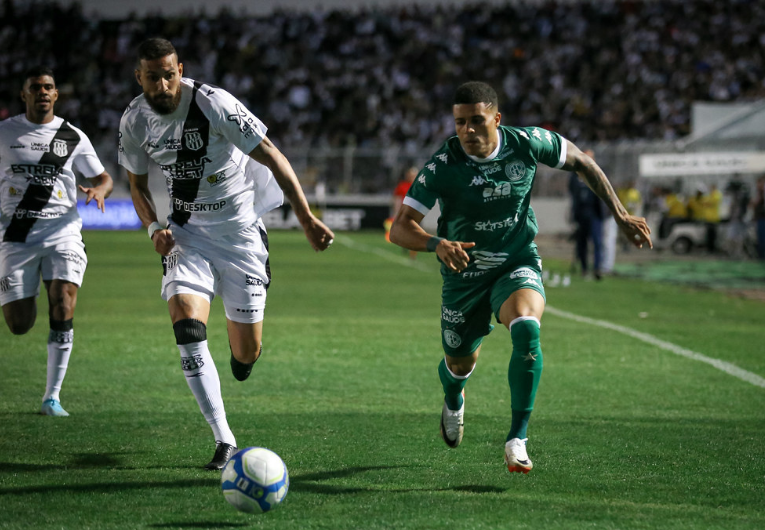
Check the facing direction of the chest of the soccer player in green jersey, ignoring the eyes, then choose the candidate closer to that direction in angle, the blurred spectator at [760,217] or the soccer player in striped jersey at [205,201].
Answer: the soccer player in striped jersey

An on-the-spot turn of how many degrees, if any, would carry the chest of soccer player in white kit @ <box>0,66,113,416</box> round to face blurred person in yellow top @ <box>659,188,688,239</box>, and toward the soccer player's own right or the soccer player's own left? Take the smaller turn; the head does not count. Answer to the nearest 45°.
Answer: approximately 135° to the soccer player's own left

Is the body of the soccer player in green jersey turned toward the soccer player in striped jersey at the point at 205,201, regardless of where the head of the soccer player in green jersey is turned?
no

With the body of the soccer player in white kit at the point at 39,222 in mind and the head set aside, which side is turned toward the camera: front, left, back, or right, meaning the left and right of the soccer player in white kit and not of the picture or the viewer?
front

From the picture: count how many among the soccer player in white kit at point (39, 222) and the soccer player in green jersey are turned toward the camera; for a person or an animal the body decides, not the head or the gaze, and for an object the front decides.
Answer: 2

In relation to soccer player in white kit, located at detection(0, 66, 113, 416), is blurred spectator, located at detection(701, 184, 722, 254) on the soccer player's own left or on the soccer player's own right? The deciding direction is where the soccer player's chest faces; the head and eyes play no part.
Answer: on the soccer player's own left

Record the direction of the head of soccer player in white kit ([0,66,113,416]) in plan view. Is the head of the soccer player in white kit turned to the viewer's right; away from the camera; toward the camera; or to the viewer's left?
toward the camera

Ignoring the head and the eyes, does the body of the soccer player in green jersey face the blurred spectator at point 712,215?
no

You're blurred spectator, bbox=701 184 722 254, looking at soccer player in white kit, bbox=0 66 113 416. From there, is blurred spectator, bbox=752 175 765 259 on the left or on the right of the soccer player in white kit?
left

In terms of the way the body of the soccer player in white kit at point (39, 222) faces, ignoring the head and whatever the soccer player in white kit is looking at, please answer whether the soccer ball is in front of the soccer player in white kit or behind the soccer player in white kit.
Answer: in front

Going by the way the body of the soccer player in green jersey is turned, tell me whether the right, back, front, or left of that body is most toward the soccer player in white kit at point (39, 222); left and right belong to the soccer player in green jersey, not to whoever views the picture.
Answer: right

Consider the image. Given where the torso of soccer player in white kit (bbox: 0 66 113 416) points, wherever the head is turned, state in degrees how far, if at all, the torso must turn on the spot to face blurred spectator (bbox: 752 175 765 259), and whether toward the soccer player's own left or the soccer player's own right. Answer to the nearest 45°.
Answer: approximately 135° to the soccer player's own left

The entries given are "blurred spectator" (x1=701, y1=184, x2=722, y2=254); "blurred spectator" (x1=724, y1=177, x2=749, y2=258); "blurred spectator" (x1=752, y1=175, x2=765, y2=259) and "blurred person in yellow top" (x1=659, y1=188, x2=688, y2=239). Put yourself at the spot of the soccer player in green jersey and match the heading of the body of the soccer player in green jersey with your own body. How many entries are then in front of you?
0

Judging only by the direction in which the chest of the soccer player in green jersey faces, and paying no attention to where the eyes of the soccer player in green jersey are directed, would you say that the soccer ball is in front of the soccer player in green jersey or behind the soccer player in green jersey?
in front

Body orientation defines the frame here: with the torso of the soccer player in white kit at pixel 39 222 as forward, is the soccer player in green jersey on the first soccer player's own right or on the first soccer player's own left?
on the first soccer player's own left

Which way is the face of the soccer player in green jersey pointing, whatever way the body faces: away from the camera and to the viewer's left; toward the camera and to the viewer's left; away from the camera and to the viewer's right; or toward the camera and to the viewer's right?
toward the camera and to the viewer's left

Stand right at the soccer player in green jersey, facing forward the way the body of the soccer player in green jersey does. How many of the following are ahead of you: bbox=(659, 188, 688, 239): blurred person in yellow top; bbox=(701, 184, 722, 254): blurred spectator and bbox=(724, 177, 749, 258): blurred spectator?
0

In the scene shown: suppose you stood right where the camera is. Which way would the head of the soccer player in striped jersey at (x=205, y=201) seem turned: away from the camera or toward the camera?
toward the camera
